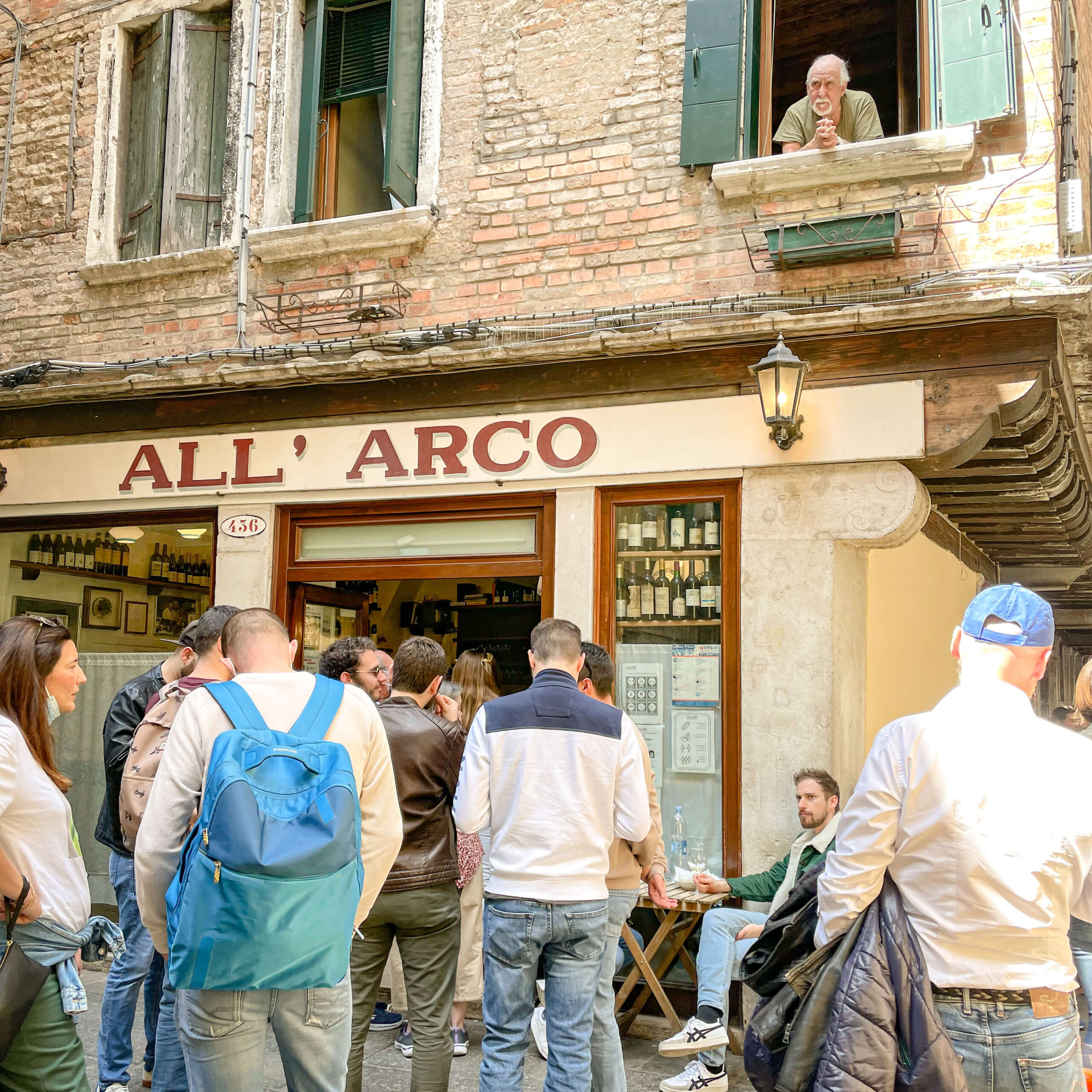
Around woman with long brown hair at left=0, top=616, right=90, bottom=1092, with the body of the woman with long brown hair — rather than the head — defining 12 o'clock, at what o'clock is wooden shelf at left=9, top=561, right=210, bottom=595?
The wooden shelf is roughly at 9 o'clock from the woman with long brown hair.

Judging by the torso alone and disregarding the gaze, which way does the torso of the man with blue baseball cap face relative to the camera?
away from the camera

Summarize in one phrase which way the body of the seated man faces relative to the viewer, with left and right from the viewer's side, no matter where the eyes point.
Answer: facing to the left of the viewer

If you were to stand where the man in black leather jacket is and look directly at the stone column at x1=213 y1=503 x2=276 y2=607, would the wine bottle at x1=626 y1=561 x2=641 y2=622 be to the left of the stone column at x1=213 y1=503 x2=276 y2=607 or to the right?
right

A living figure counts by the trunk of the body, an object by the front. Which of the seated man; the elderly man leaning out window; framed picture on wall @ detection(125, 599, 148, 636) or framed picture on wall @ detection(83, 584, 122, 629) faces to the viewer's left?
the seated man

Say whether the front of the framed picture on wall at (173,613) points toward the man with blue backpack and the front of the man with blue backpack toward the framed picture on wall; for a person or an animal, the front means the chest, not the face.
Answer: yes

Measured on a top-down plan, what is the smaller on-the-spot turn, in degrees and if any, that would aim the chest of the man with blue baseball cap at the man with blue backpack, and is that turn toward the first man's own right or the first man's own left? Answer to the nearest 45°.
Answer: approximately 90° to the first man's own left

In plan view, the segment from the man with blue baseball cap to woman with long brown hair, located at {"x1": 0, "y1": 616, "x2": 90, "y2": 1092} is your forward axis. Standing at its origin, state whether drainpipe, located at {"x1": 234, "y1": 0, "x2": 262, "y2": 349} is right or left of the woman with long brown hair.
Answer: right

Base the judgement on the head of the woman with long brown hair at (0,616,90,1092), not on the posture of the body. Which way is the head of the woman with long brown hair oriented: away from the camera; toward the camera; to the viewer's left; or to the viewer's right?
to the viewer's right

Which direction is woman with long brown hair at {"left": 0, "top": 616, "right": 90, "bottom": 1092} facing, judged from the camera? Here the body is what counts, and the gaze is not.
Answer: to the viewer's right
